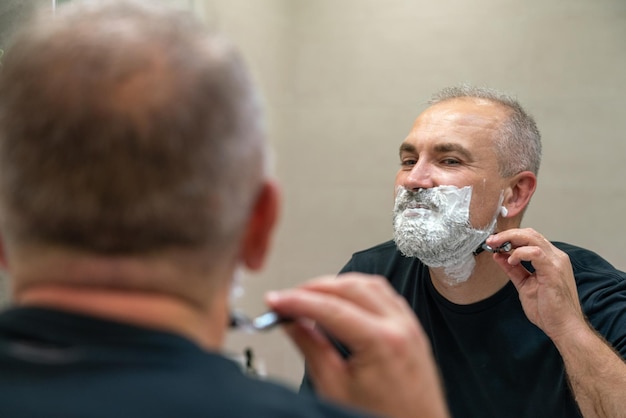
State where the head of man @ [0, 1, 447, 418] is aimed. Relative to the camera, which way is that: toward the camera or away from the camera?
away from the camera

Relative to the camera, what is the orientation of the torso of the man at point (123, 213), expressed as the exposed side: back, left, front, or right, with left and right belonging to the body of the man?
back
